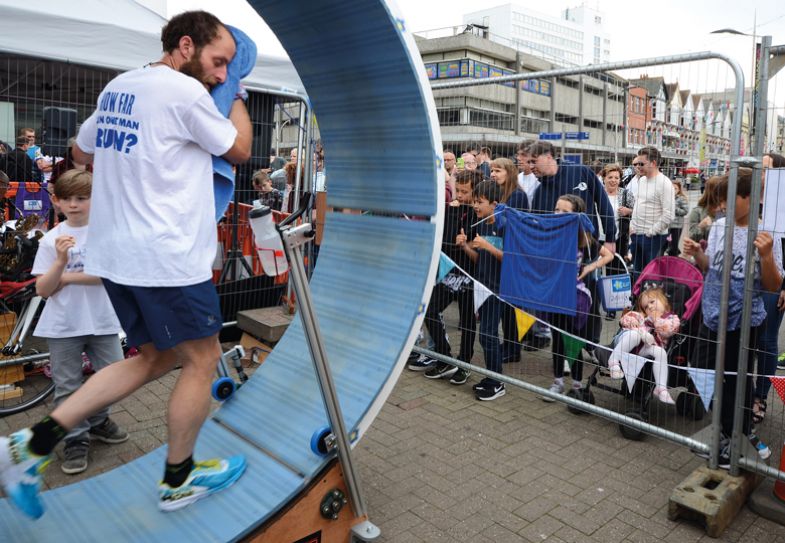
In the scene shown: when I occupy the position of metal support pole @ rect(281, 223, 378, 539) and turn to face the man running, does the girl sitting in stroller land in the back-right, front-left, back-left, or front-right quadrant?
back-right

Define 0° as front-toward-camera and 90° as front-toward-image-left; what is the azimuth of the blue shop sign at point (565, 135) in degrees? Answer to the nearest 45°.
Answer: approximately 0°

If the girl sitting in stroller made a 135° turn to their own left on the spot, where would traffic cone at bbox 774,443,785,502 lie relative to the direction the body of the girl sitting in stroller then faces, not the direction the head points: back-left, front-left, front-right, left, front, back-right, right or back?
front-right

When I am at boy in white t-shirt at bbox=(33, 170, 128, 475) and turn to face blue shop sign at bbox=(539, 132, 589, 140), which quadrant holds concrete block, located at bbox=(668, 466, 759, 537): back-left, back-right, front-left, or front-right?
front-right

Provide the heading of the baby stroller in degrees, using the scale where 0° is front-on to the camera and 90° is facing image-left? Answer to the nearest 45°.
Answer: approximately 45°

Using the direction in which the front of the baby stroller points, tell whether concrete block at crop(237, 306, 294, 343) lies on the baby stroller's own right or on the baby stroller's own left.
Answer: on the baby stroller's own right

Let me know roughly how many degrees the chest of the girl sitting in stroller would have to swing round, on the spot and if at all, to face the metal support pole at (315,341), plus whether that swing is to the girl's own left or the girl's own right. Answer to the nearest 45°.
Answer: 0° — they already face it

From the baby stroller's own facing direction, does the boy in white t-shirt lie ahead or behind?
ahead

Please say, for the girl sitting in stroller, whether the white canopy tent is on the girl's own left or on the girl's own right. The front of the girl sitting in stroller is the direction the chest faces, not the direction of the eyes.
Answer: on the girl's own right

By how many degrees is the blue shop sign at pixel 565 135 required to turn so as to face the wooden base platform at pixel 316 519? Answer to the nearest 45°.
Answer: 0° — it already faces it

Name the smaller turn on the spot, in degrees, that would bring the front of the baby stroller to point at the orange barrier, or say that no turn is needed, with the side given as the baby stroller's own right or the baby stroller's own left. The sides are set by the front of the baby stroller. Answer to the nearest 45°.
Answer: approximately 45° to the baby stroller's own right

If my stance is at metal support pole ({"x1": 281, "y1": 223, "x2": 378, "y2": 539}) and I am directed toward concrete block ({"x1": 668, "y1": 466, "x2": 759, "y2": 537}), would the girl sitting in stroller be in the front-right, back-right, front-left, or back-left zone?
front-left

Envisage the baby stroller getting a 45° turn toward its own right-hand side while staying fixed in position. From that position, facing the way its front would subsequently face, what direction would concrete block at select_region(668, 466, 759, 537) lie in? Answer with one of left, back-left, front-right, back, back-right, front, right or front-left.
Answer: left

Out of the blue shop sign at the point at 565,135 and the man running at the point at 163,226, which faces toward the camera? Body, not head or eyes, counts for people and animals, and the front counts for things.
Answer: the blue shop sign

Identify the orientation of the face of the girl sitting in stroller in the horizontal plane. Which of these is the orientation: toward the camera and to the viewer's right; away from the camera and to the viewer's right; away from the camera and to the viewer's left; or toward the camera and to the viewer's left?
toward the camera and to the viewer's left

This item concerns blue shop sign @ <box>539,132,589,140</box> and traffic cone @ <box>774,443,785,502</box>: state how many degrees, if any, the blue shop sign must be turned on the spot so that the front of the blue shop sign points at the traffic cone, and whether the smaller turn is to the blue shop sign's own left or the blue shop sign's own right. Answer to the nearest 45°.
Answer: approximately 45° to the blue shop sign's own left

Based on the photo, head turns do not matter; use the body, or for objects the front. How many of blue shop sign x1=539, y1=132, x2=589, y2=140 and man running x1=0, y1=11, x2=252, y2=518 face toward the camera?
1
